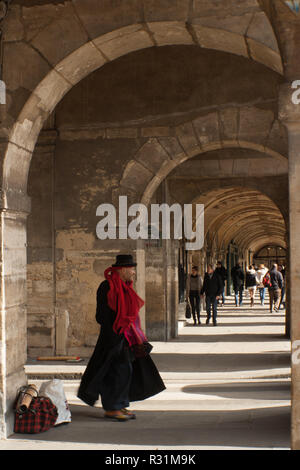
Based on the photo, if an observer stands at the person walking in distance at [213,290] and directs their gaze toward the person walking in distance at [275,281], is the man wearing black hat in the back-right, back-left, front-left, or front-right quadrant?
back-right

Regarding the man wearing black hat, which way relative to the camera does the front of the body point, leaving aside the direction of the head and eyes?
to the viewer's right

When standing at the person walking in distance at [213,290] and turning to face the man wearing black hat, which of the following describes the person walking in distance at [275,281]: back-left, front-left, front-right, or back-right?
back-left

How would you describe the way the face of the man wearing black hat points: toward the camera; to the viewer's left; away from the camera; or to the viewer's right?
to the viewer's right

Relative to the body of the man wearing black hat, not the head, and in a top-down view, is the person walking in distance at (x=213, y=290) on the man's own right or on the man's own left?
on the man's own left

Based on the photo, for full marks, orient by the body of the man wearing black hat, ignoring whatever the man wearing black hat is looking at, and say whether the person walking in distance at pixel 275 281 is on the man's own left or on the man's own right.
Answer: on the man's own left

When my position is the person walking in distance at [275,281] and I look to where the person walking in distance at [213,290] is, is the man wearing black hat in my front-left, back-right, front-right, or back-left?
front-left
